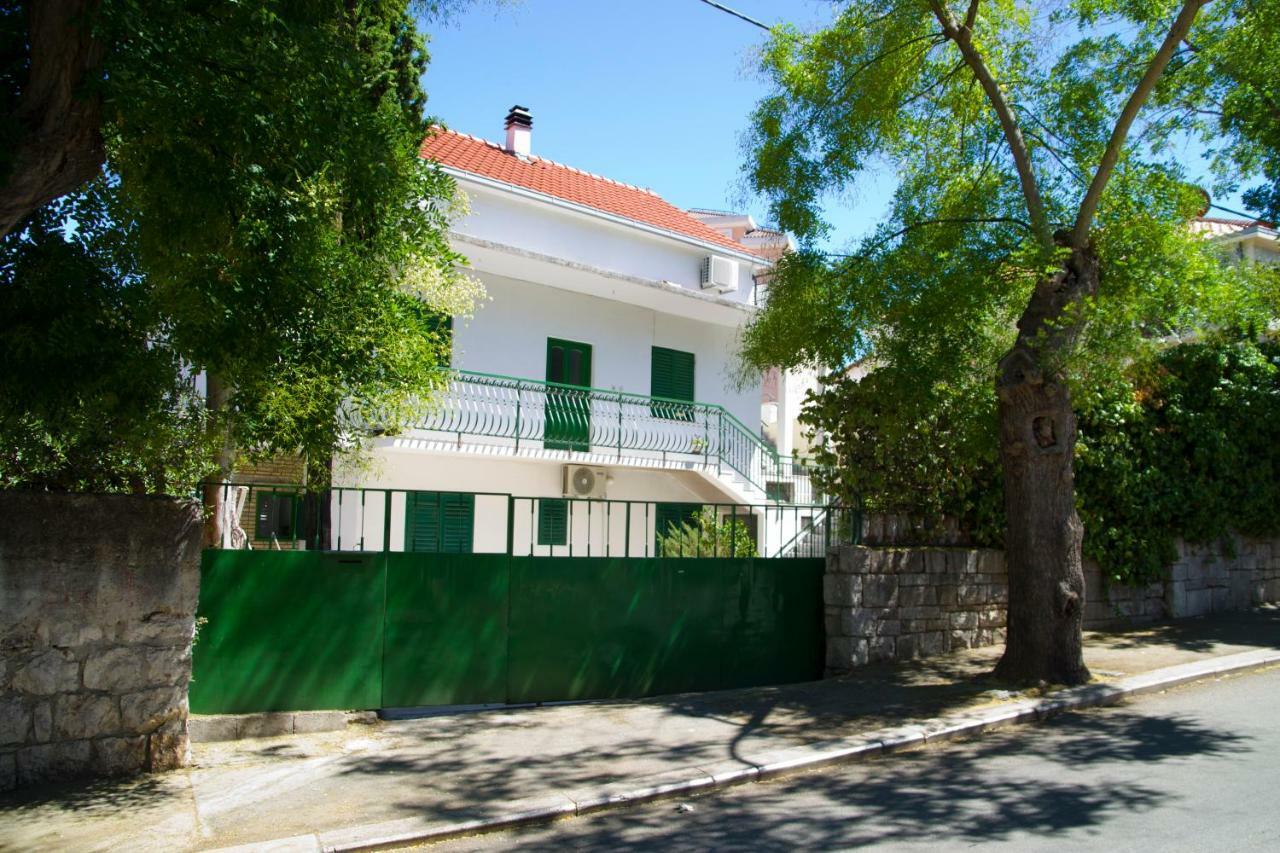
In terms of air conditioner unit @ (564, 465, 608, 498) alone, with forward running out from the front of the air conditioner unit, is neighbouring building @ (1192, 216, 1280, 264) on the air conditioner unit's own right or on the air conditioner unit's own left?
on the air conditioner unit's own left

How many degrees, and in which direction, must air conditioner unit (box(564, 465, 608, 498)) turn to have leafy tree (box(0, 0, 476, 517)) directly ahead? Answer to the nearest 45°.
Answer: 0° — it already faces it

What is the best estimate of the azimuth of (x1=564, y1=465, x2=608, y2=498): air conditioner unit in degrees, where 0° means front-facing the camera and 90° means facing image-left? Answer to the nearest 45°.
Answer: approximately 0°

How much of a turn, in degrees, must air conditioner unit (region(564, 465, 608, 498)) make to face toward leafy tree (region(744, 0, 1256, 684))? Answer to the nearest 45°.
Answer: approximately 45° to its left
